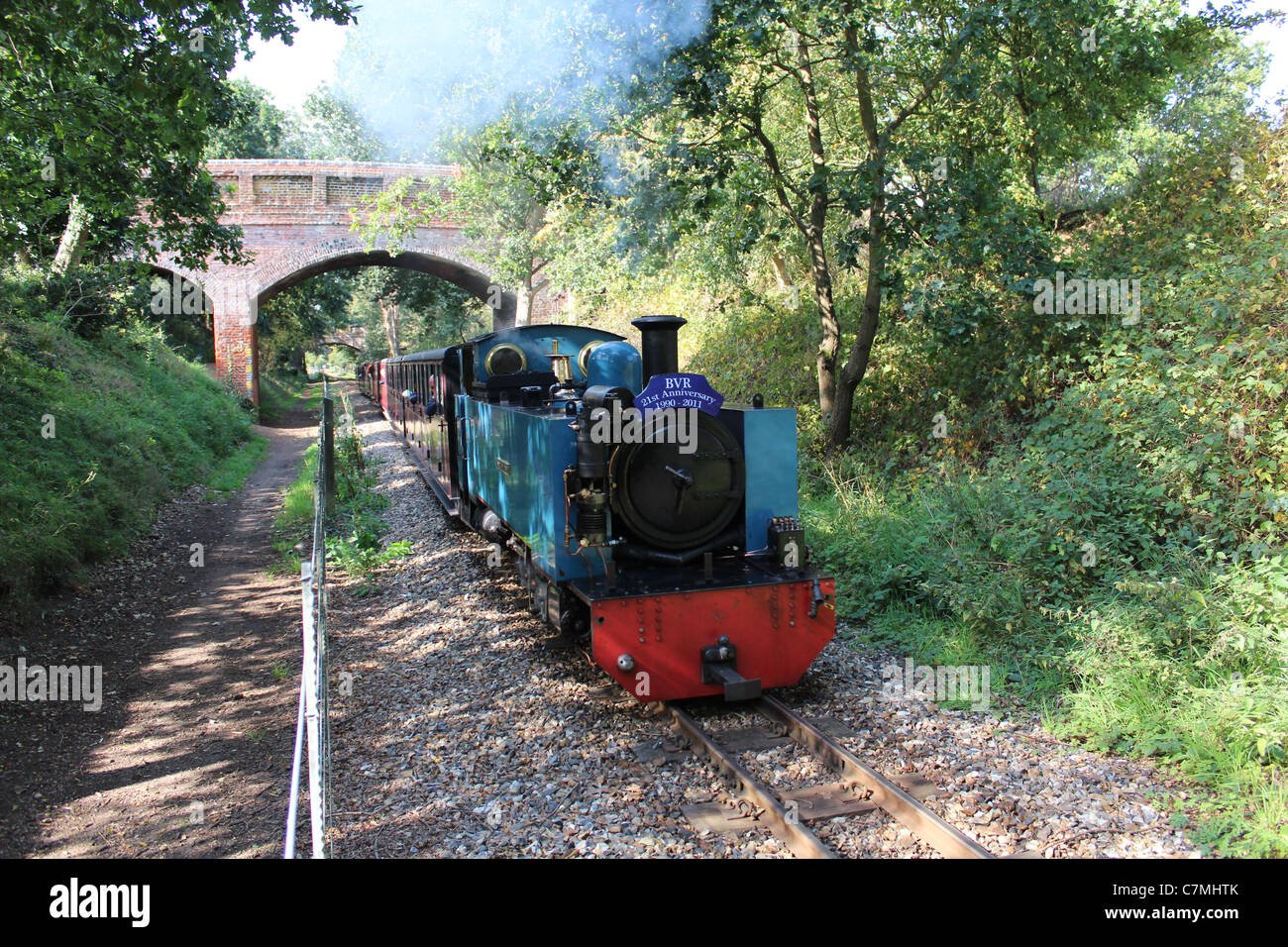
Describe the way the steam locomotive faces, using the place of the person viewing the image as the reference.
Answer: facing the viewer and to the right of the viewer

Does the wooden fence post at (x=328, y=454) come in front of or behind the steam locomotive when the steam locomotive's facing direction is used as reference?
behind

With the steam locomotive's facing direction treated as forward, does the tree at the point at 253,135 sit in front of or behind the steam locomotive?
behind

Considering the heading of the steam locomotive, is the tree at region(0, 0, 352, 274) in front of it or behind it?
behind
